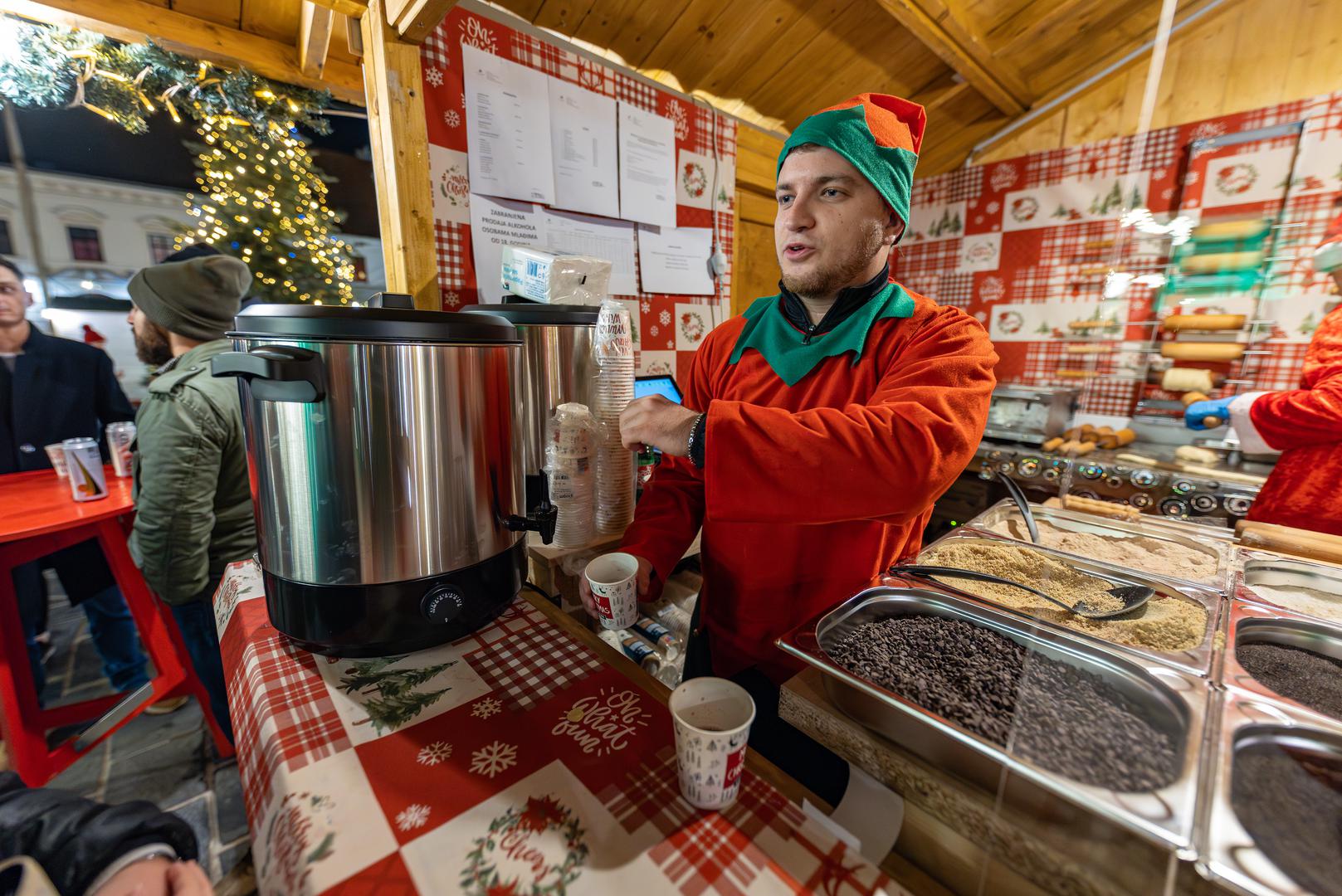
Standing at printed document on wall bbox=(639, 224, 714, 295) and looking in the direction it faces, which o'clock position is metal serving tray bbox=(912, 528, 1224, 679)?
The metal serving tray is roughly at 11 o'clock from the printed document on wall.

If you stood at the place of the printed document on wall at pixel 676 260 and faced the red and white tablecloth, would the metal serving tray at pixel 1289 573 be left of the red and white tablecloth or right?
left

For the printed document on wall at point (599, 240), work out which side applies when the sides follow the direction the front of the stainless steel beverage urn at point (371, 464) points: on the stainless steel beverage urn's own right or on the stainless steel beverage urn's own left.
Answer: on the stainless steel beverage urn's own left

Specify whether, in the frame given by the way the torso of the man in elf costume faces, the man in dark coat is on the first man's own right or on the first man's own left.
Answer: on the first man's own right

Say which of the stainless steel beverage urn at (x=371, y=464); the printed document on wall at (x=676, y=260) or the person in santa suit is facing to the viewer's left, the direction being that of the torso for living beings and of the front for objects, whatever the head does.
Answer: the person in santa suit

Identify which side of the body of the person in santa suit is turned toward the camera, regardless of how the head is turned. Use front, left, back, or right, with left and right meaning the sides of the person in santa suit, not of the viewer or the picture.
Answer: left

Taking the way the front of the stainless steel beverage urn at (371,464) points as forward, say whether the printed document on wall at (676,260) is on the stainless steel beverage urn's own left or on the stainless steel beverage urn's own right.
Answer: on the stainless steel beverage urn's own left

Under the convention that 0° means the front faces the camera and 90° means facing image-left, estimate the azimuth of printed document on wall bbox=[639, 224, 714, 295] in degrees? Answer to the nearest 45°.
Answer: approximately 0°
